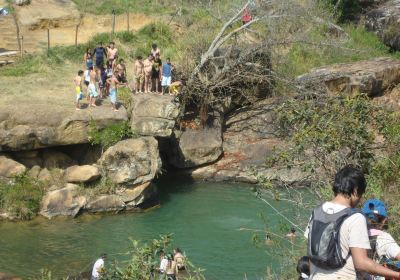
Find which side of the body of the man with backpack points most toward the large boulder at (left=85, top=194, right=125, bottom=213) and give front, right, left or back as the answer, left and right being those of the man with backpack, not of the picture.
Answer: left

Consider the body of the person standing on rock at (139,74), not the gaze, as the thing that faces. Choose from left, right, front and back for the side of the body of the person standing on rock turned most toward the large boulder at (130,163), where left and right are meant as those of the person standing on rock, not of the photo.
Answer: front

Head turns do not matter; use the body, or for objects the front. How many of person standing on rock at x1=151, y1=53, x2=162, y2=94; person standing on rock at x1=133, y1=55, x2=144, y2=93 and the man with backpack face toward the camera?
2

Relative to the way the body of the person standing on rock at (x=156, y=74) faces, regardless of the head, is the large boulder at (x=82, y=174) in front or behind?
in front

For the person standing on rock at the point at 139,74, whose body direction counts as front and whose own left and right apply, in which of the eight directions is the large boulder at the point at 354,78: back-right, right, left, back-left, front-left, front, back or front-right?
left

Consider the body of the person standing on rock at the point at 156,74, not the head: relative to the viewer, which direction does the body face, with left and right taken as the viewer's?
facing the viewer
